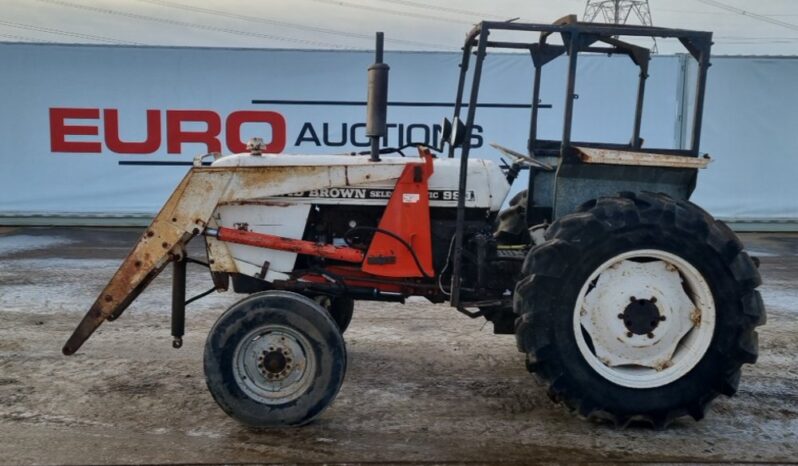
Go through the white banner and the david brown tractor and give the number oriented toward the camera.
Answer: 1

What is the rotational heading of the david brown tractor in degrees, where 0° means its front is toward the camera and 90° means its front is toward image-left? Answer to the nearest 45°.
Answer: approximately 90°

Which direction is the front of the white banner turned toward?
toward the camera

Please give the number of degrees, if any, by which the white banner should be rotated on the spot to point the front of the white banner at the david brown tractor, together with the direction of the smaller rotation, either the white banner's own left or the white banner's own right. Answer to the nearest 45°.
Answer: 0° — it already faces it

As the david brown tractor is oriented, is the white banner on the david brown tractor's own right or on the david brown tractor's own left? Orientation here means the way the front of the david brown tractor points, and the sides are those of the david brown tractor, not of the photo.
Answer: on the david brown tractor's own right

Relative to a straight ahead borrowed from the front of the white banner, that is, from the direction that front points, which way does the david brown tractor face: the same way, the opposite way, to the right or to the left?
to the right
